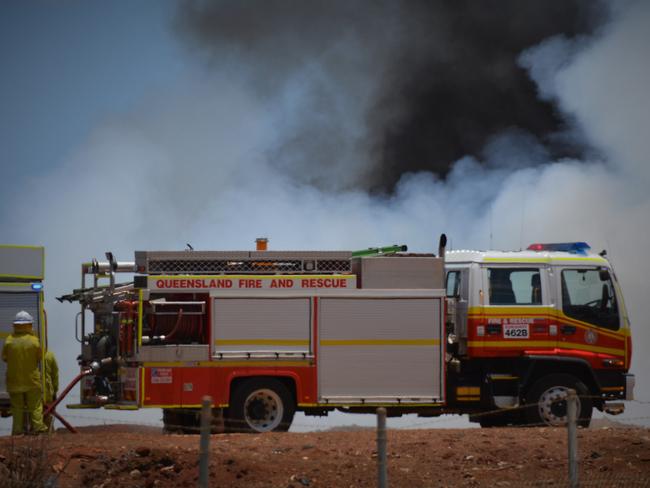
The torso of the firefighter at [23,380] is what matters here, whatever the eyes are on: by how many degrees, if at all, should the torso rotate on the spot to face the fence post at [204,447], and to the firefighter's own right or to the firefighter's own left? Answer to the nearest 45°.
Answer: approximately 180°

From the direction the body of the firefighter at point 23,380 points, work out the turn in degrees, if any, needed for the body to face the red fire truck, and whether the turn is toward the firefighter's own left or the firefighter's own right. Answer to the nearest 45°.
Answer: approximately 90° to the firefighter's own right

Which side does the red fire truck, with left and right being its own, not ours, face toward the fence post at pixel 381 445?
right

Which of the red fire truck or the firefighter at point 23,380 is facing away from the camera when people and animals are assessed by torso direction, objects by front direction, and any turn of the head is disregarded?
the firefighter

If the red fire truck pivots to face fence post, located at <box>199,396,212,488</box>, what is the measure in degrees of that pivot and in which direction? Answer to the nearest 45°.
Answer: approximately 90° to its right

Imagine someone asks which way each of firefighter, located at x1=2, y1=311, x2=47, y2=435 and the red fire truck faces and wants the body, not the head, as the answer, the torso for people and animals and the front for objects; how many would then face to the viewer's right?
1

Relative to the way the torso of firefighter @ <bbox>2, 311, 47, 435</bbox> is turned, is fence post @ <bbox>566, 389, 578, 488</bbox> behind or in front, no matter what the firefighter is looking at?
behind

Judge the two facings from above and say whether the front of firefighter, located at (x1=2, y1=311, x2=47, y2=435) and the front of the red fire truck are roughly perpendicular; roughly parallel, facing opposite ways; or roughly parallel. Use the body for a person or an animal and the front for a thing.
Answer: roughly perpendicular

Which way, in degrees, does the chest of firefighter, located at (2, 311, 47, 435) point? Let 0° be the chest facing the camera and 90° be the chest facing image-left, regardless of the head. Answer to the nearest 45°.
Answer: approximately 180°

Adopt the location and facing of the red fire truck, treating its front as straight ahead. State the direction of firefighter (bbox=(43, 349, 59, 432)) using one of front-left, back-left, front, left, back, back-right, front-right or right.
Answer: back

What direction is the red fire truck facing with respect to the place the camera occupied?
facing to the right of the viewer
